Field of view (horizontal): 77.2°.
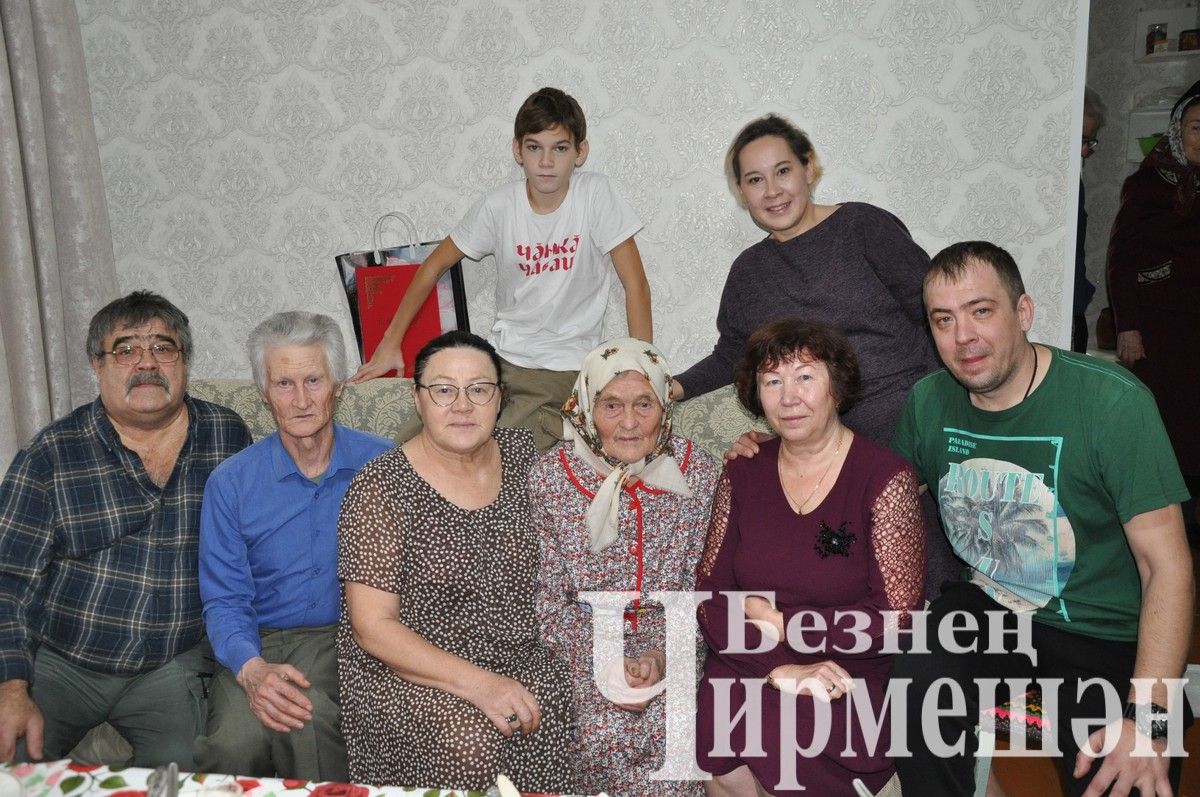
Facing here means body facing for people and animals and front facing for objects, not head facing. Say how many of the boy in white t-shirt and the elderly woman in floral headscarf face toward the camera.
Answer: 2

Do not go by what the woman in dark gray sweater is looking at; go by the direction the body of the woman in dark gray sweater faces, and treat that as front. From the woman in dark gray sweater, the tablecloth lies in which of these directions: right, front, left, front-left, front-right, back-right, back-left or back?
front

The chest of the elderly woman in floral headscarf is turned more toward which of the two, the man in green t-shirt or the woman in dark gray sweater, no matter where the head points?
the man in green t-shirt

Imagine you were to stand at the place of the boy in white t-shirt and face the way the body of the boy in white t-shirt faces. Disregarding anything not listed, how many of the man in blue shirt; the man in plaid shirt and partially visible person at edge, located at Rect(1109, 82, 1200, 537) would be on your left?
1

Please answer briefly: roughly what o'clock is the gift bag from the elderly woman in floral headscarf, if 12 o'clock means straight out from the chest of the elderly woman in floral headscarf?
The gift bag is roughly at 5 o'clock from the elderly woman in floral headscarf.

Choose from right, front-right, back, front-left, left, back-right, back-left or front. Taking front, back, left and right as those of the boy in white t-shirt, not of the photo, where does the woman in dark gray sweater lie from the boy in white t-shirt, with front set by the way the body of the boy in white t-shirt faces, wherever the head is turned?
front-left

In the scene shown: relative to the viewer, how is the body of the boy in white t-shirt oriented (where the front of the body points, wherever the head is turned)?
toward the camera
